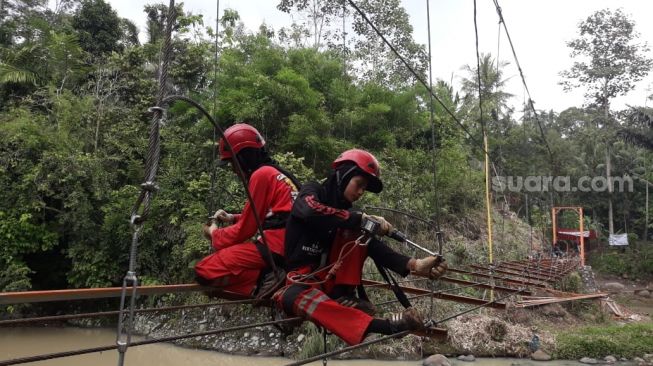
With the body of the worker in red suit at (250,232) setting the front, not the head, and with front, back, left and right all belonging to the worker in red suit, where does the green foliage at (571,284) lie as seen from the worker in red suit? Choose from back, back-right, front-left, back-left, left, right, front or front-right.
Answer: back-right

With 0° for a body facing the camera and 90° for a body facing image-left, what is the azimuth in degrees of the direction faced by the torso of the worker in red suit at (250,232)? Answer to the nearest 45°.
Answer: approximately 90°

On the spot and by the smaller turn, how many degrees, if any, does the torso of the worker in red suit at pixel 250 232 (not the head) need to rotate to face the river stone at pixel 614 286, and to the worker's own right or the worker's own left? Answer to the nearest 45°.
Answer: approximately 135° to the worker's own right

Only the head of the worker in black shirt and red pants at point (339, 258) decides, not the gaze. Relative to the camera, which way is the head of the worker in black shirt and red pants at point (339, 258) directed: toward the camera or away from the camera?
toward the camera

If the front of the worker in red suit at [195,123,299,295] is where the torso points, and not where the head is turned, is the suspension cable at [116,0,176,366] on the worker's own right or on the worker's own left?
on the worker's own left
